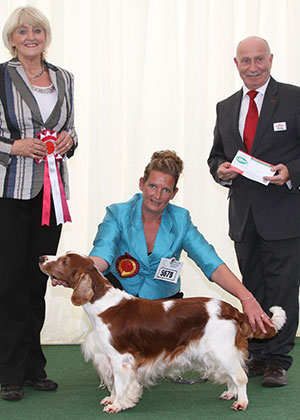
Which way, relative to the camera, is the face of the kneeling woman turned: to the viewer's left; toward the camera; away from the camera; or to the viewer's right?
toward the camera

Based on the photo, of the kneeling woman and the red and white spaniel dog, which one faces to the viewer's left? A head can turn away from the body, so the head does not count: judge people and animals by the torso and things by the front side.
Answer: the red and white spaniel dog

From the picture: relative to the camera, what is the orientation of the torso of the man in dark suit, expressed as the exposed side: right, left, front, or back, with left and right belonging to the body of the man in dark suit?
front

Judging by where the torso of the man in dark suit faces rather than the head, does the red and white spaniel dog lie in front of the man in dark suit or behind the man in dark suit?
in front

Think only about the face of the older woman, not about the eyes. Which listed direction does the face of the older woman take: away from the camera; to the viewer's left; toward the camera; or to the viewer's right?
toward the camera

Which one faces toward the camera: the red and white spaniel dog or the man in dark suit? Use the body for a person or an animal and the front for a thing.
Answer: the man in dark suit

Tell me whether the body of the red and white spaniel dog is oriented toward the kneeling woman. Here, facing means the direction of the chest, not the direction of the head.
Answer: no

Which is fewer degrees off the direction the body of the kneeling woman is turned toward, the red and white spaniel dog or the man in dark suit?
the red and white spaniel dog

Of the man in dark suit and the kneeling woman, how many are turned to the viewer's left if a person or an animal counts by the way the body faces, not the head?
0

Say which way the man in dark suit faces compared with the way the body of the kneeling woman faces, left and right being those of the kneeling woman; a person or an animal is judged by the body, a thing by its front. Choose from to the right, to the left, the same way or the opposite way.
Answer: the same way

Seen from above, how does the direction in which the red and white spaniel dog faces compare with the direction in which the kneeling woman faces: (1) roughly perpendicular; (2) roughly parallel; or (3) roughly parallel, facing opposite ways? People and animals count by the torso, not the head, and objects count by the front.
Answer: roughly perpendicular

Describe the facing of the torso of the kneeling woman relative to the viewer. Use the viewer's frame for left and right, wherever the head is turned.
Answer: facing the viewer

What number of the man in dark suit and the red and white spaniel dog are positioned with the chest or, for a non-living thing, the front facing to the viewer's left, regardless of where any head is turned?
1

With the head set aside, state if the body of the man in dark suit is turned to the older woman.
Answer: no

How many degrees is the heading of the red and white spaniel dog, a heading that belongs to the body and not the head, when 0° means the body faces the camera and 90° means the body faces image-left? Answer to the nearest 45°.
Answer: approximately 90°

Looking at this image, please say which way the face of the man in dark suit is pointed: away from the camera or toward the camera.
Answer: toward the camera

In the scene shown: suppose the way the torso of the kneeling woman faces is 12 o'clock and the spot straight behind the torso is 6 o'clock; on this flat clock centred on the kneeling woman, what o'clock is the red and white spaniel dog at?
The red and white spaniel dog is roughly at 12 o'clock from the kneeling woman.
